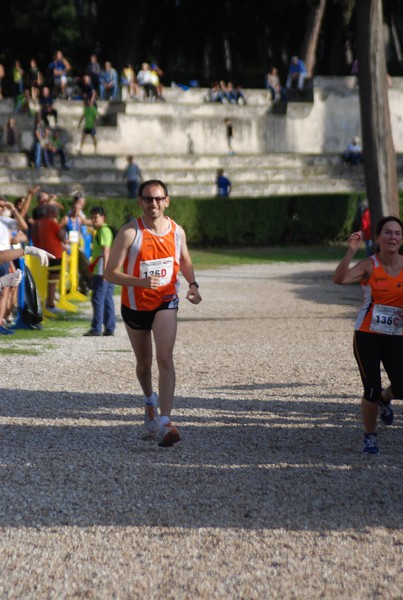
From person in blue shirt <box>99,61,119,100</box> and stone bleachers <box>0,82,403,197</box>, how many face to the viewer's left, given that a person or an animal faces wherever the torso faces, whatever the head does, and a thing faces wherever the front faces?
0

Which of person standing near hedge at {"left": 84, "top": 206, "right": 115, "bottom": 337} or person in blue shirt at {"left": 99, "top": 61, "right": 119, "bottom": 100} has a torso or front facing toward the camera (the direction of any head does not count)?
the person in blue shirt

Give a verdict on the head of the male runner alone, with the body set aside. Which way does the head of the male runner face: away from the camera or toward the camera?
toward the camera

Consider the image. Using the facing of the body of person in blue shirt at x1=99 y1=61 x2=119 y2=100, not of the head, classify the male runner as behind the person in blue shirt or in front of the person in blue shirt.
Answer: in front

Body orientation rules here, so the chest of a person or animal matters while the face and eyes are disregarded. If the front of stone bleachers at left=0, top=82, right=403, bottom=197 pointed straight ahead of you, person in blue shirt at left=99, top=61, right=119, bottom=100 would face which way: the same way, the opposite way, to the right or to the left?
the same way

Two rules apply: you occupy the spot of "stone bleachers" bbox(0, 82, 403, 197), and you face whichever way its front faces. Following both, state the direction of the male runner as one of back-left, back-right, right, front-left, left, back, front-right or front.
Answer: front

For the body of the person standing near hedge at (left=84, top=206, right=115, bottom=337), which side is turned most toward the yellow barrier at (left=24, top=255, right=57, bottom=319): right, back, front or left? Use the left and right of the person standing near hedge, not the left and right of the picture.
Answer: right

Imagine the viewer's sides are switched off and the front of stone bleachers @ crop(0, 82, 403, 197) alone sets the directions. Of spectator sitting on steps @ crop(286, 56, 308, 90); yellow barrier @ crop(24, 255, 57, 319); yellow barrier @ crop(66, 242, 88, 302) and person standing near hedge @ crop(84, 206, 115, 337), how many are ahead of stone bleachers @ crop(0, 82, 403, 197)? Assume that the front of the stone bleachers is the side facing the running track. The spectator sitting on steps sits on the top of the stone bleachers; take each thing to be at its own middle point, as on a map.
3

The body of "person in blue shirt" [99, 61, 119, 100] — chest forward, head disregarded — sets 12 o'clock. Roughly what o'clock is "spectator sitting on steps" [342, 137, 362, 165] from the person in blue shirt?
The spectator sitting on steps is roughly at 9 o'clock from the person in blue shirt.

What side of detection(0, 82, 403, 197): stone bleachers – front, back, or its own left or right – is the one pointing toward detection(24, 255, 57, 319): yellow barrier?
front

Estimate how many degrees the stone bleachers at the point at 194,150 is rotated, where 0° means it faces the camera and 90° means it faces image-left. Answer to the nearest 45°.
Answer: approximately 0°

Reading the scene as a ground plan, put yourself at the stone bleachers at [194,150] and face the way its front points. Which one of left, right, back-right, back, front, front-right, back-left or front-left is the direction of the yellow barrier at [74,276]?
front

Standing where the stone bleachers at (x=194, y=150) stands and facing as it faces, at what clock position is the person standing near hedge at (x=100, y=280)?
The person standing near hedge is roughly at 12 o'clock from the stone bleachers.

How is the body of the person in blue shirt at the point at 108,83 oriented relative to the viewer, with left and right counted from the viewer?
facing the viewer

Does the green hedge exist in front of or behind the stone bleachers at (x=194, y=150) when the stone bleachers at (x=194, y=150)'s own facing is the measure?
in front

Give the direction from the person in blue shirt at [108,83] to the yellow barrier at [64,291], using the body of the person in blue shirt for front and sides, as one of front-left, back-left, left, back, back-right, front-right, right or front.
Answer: front
